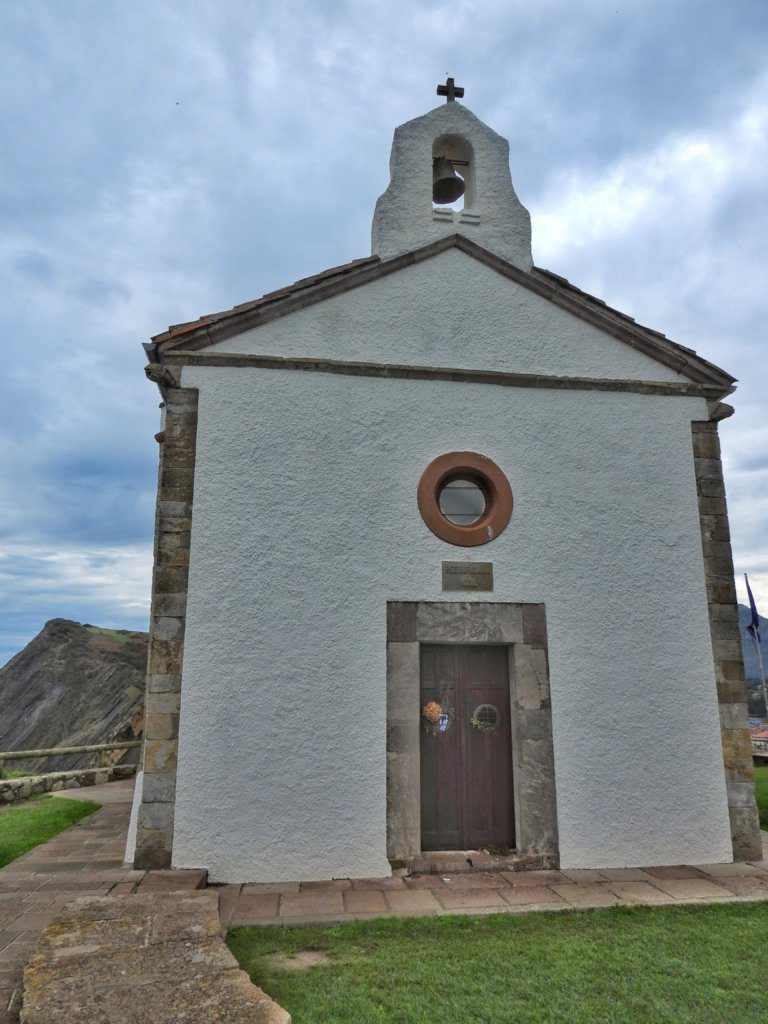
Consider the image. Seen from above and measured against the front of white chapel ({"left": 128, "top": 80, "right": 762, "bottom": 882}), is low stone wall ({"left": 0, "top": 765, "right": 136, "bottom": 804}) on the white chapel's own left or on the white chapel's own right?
on the white chapel's own right

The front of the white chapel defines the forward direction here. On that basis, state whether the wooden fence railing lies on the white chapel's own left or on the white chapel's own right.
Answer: on the white chapel's own right

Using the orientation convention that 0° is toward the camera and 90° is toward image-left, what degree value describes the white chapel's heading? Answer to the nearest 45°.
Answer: approximately 0°

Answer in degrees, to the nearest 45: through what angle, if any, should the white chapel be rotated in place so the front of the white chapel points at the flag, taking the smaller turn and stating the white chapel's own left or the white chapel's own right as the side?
approximately 135° to the white chapel's own left
